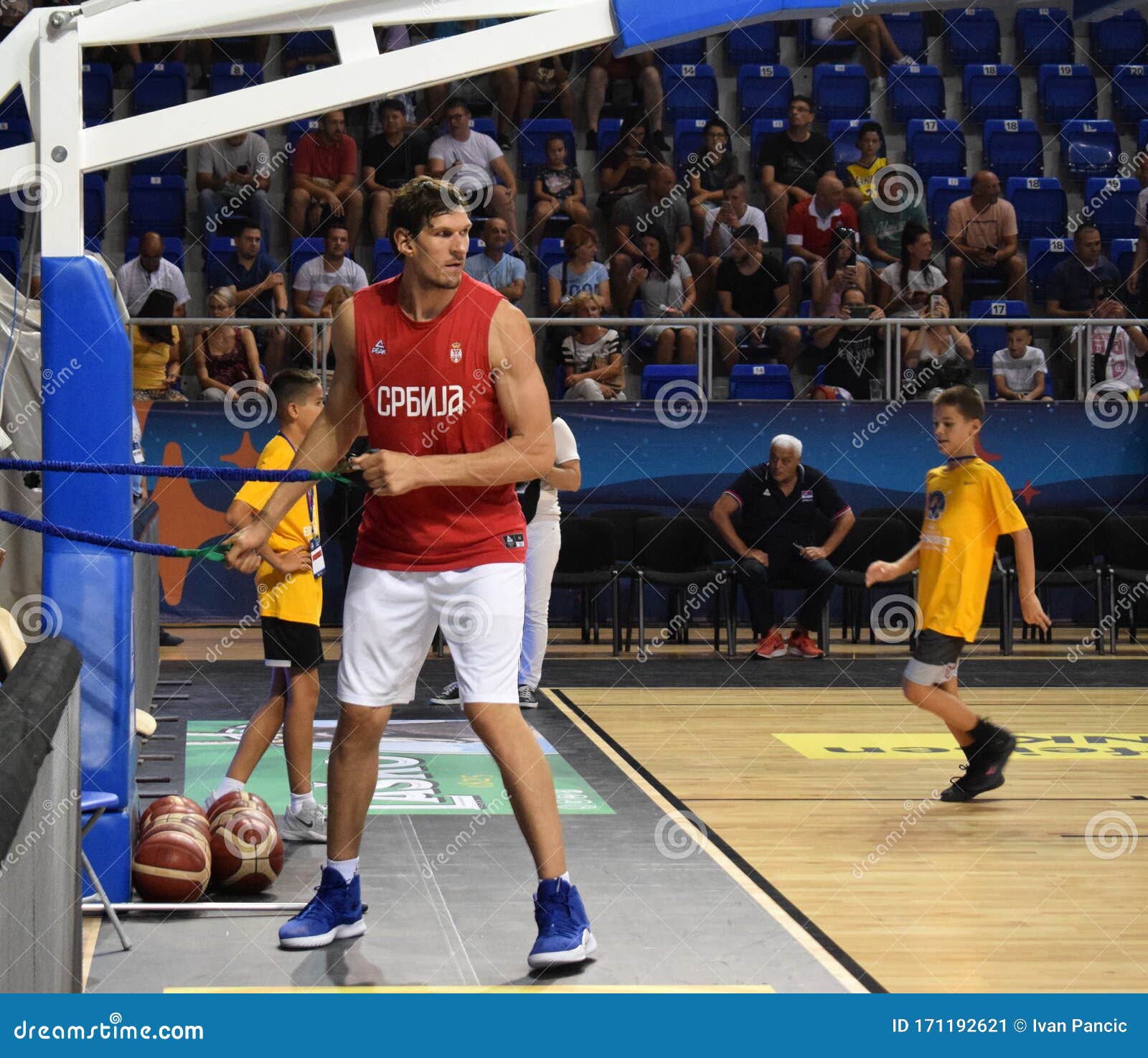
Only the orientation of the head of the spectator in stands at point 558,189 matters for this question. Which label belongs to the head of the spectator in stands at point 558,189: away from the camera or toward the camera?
toward the camera

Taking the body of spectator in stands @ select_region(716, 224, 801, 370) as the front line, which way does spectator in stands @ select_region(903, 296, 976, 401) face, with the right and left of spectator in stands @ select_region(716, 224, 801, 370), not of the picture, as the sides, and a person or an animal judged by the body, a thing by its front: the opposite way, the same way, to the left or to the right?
the same way

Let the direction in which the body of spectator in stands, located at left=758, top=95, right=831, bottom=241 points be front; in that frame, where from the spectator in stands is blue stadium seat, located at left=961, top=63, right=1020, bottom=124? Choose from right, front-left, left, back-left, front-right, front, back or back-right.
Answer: back

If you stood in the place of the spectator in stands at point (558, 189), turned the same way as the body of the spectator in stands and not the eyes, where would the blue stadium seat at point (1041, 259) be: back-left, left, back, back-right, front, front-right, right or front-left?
left

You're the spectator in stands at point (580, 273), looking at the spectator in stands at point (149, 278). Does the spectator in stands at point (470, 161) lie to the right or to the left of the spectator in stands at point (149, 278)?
right

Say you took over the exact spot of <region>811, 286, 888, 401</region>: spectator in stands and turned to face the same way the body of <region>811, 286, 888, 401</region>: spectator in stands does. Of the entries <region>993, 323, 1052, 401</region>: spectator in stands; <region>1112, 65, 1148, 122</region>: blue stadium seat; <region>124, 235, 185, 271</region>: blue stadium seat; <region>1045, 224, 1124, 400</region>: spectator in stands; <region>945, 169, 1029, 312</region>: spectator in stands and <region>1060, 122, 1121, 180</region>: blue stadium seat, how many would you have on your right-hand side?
1

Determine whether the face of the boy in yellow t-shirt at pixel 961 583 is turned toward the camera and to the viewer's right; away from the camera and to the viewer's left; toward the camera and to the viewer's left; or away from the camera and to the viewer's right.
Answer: toward the camera and to the viewer's left

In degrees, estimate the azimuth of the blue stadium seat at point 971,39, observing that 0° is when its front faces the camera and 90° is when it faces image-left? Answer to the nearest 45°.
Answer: approximately 0°

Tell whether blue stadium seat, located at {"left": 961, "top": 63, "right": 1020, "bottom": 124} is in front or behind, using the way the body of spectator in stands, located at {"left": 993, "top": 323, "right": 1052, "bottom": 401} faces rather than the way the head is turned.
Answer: behind

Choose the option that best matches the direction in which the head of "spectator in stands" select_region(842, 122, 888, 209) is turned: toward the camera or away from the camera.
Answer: toward the camera

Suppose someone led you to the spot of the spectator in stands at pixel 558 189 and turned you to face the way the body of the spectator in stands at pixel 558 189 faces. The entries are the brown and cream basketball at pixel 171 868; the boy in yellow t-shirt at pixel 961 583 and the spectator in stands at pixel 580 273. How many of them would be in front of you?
3

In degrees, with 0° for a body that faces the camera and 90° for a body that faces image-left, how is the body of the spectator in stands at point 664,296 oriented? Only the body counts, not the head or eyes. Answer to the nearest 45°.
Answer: approximately 0°

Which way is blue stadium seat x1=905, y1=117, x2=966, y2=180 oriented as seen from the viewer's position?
toward the camera

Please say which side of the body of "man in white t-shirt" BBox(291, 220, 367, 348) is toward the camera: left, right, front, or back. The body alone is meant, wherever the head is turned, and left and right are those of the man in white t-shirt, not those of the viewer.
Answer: front

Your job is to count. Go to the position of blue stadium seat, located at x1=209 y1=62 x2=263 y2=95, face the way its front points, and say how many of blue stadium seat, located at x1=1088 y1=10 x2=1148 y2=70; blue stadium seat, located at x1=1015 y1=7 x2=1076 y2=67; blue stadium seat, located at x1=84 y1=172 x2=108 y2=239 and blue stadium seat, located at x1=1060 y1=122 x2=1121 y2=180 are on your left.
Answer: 3

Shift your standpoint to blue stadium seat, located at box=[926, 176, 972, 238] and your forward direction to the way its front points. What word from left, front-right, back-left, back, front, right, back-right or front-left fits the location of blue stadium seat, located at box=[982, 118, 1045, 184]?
back-left

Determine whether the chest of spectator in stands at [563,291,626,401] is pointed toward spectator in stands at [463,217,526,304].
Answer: no
